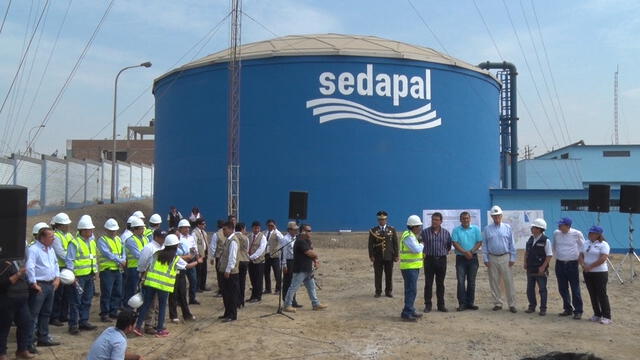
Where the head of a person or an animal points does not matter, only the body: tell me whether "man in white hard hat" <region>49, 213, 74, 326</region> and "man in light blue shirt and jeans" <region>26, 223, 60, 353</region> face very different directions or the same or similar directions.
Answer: same or similar directions

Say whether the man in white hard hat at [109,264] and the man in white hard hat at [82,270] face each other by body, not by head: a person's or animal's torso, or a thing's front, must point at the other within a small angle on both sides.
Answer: no

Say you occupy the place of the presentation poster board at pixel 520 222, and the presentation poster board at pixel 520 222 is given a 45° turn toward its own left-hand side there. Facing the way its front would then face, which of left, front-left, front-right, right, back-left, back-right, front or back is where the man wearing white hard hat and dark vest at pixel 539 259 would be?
front-right

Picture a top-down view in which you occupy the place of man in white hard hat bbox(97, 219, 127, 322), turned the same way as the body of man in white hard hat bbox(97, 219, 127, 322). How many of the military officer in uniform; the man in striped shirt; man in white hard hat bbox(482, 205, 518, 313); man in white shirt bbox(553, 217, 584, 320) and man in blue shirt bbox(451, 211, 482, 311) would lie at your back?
0

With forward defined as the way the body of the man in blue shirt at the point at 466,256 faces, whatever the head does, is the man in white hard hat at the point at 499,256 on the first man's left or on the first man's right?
on the first man's left

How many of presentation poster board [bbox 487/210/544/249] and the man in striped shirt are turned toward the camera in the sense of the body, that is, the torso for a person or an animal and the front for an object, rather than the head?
2

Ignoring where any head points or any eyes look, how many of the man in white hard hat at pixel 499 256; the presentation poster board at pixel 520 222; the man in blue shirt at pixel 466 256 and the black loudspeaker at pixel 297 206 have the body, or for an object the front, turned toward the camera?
4

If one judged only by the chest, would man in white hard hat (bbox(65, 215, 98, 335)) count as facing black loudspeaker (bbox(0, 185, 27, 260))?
no

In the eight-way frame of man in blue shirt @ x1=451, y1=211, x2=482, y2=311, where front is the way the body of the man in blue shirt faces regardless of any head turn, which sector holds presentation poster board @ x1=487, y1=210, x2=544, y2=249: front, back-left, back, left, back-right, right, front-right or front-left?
back

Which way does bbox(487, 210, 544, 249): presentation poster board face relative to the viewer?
toward the camera

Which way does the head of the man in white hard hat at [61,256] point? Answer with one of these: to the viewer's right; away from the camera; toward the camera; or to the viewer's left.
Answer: to the viewer's right

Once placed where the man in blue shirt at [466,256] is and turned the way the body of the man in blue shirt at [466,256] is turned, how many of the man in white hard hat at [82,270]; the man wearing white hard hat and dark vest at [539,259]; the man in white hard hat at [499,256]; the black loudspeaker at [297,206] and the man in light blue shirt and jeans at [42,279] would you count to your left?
2

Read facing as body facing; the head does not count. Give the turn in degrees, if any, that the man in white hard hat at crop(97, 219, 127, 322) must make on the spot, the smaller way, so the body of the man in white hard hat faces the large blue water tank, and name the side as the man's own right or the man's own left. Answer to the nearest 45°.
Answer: approximately 90° to the man's own left

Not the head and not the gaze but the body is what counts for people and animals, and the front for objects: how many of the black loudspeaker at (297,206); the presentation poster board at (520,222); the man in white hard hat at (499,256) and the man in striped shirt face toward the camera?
4

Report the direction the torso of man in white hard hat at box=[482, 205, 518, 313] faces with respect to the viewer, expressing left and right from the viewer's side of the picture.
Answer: facing the viewer

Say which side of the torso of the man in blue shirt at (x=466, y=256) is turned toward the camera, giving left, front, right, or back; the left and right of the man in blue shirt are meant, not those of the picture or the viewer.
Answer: front

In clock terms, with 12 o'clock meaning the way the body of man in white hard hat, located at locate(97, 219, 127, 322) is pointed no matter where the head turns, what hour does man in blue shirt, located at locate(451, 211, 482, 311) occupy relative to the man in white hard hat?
The man in blue shirt is roughly at 11 o'clock from the man in white hard hat.

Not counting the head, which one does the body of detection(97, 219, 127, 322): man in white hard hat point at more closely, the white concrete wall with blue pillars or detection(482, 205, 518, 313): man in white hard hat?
the man in white hard hat

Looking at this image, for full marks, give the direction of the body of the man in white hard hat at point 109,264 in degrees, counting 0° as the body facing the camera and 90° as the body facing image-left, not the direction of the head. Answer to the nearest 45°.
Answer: approximately 315°

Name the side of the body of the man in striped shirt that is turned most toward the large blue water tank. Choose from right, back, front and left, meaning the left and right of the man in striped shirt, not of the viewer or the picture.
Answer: back

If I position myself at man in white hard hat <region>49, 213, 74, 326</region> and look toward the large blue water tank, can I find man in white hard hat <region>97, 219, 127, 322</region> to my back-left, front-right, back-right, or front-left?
front-right

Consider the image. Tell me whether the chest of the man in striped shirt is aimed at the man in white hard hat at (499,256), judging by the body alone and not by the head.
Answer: no
